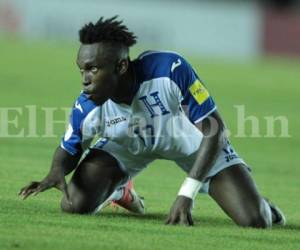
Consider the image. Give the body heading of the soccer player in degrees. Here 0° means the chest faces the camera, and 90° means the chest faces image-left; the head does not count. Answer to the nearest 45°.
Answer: approximately 45°
